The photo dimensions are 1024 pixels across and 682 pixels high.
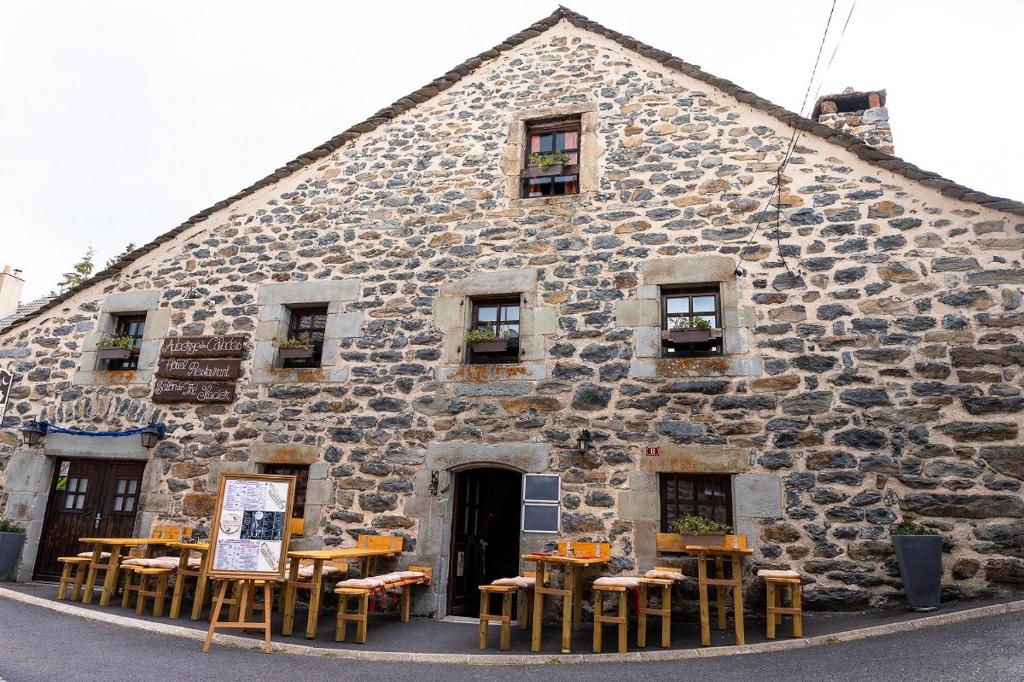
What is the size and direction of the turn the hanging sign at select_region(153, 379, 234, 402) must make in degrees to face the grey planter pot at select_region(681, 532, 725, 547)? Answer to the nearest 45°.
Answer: approximately 45° to its left

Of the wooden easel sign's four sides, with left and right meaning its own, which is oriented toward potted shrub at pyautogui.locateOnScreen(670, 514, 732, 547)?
left

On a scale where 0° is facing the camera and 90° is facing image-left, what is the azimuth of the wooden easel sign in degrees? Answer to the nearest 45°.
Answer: approximately 0°

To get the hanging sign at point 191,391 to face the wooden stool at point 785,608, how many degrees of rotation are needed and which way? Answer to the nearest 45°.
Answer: approximately 45° to its left

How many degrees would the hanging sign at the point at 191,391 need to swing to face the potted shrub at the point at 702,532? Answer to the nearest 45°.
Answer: approximately 45° to its left

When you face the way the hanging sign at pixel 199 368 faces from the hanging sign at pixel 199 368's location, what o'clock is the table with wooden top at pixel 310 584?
The table with wooden top is roughly at 11 o'clock from the hanging sign.

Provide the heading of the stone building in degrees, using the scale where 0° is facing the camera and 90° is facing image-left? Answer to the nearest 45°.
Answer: approximately 0°

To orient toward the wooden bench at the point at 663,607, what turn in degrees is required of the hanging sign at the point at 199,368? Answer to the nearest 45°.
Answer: approximately 45° to its left

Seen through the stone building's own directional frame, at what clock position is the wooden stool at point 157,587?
The wooden stool is roughly at 3 o'clock from the stone building.

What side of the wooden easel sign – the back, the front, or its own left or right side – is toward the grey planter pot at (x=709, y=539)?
left

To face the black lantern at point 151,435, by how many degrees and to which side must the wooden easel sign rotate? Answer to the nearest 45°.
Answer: approximately 180°
